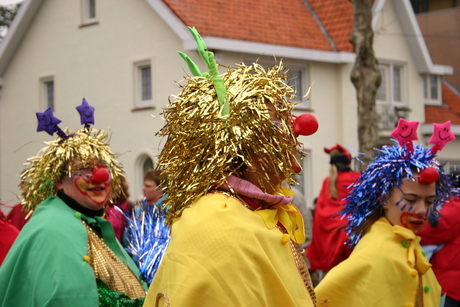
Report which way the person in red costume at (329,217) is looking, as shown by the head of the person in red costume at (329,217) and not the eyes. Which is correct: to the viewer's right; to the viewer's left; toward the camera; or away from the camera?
away from the camera

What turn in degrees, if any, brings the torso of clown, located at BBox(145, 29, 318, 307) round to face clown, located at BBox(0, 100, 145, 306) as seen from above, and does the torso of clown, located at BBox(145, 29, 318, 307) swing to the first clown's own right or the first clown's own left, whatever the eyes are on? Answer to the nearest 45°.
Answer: approximately 135° to the first clown's own left

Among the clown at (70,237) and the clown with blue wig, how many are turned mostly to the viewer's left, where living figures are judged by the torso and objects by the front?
0

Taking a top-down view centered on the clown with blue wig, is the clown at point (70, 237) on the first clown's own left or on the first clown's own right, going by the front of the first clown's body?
on the first clown's own right

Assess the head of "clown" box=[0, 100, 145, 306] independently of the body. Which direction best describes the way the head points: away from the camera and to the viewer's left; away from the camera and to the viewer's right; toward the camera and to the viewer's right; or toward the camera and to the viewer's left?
toward the camera and to the viewer's right

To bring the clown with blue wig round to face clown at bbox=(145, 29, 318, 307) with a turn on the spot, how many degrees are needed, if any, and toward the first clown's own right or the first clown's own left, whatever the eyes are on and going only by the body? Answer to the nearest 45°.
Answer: approximately 45° to the first clown's own right

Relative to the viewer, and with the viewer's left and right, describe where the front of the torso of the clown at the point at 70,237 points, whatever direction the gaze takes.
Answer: facing the viewer and to the right of the viewer

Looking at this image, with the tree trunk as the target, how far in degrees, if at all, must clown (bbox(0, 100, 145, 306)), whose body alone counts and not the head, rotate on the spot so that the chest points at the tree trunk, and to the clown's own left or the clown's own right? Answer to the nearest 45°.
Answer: approximately 90° to the clown's own left

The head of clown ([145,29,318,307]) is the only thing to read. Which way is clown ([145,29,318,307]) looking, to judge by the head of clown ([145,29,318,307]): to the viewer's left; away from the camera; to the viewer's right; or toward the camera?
to the viewer's right

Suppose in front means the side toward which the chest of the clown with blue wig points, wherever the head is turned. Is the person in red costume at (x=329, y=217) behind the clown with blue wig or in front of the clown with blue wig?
behind

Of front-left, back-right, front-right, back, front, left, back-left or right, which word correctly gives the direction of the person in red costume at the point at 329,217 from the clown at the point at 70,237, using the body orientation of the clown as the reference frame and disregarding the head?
left
